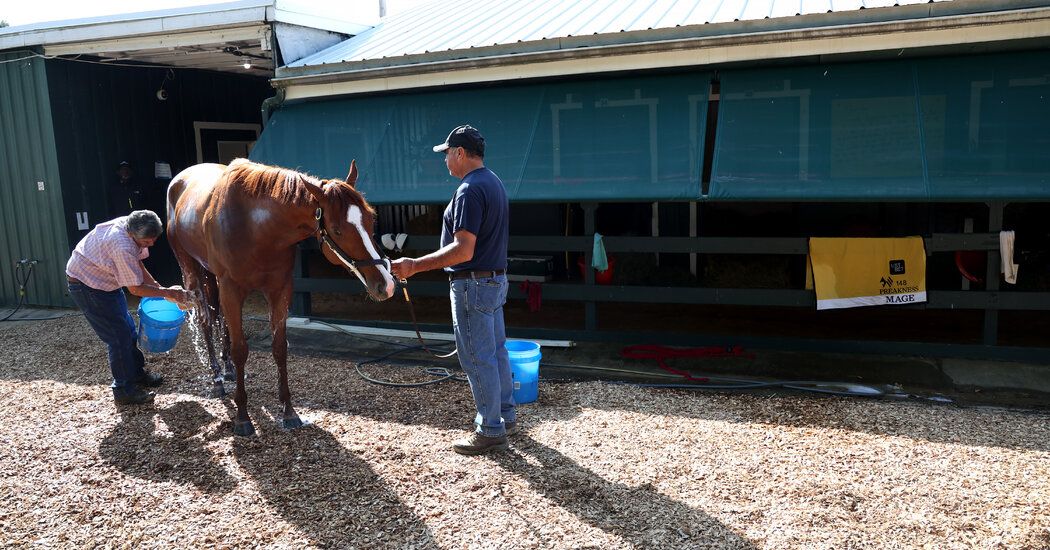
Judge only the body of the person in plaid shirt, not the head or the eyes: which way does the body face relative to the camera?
to the viewer's right

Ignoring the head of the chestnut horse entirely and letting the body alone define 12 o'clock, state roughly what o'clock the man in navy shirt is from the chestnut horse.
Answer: The man in navy shirt is roughly at 12 o'clock from the chestnut horse.

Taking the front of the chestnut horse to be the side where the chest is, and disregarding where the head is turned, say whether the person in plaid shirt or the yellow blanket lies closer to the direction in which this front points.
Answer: the yellow blanket

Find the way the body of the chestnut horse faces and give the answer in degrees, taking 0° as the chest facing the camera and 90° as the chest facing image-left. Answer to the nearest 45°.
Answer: approximately 315°

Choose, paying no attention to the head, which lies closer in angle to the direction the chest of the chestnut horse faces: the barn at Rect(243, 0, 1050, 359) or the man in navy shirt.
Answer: the man in navy shirt

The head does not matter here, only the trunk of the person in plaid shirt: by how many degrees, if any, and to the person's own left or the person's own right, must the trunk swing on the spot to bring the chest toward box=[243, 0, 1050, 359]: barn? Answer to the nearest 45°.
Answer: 0° — they already face it

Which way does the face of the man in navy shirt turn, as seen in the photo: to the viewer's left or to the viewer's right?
to the viewer's left

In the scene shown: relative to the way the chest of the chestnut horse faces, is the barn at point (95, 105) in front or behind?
behind

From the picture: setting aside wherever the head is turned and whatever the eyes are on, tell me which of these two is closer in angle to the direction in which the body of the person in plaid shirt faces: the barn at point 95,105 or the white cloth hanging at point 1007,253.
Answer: the white cloth hanging

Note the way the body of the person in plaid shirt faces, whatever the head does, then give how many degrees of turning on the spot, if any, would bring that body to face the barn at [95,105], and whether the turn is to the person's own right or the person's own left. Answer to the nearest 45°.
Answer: approximately 90° to the person's own left

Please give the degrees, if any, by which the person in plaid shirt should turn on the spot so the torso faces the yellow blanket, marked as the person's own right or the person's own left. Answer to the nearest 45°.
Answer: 0° — they already face it

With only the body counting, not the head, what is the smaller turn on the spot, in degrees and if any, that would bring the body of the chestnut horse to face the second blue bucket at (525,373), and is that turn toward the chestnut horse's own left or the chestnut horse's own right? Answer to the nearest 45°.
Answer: approximately 45° to the chestnut horse's own left
